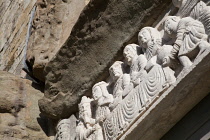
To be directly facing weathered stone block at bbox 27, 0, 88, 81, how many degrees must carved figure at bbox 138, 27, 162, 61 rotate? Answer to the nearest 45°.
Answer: approximately 90° to its right

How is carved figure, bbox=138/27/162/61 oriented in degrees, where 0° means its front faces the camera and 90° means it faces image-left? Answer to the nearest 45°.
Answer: approximately 45°

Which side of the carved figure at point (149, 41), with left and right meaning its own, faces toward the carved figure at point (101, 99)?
right
